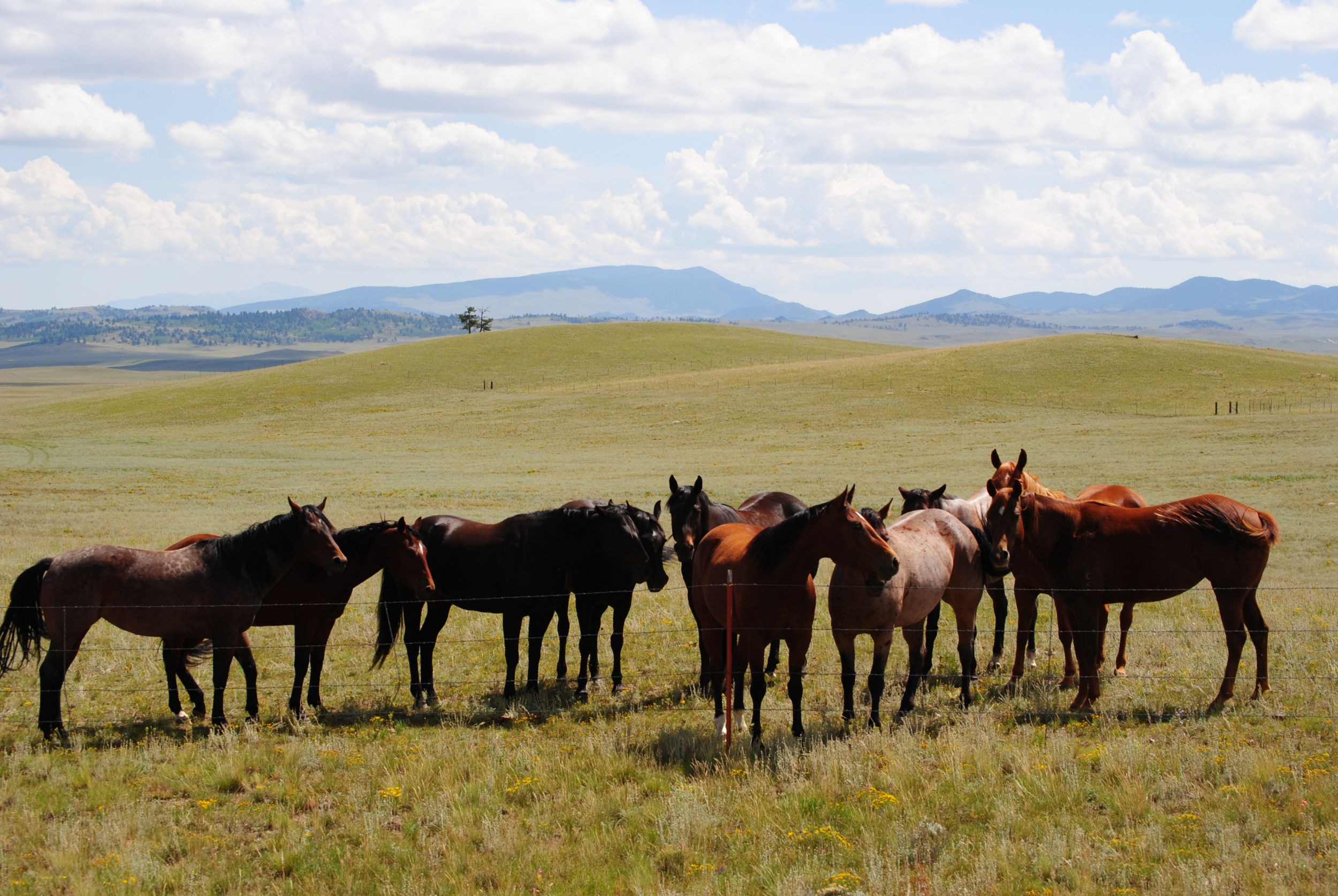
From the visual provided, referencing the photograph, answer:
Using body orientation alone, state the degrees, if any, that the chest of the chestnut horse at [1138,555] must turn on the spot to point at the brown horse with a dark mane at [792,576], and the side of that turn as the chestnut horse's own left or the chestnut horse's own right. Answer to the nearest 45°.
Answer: approximately 45° to the chestnut horse's own left

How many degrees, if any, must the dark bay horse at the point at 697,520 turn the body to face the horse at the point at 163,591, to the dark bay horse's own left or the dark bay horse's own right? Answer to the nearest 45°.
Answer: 0° — it already faces it

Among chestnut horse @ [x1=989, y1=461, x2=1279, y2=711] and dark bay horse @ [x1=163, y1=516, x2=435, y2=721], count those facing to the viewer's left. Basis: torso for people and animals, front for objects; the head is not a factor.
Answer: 1

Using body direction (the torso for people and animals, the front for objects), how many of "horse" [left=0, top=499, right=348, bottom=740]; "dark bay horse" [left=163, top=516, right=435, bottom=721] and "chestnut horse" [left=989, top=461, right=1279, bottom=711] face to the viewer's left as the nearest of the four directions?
1

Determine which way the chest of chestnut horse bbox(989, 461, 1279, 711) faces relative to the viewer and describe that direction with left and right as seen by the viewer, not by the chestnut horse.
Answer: facing to the left of the viewer

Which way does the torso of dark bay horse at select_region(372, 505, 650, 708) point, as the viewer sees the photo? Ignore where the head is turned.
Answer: to the viewer's right

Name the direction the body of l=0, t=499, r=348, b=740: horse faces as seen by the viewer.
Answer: to the viewer's right

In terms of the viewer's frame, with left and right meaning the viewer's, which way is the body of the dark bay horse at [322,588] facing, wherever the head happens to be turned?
facing to the right of the viewer
